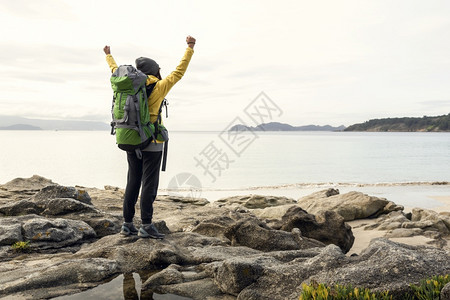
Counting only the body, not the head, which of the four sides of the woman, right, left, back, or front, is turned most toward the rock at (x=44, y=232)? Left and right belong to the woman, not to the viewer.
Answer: left

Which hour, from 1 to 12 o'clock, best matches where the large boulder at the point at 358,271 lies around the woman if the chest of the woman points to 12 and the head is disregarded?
The large boulder is roughly at 3 o'clock from the woman.

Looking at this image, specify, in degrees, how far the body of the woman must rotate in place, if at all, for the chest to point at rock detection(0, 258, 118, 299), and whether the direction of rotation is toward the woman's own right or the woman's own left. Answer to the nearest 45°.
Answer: approximately 180°

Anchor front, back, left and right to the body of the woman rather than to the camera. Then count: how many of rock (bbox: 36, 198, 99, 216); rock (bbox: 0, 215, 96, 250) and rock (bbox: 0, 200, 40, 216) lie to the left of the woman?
3

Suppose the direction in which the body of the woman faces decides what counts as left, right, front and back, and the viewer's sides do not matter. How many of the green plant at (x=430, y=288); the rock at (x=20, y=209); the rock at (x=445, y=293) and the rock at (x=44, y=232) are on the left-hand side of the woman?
2

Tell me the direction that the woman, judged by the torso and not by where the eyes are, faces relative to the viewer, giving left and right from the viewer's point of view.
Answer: facing away from the viewer and to the right of the viewer

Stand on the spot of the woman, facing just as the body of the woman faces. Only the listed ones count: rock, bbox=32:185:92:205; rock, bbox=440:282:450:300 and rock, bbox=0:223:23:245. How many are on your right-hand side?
1

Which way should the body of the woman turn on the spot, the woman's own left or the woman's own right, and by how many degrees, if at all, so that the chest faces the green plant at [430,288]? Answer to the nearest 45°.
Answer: approximately 90° to the woman's own right

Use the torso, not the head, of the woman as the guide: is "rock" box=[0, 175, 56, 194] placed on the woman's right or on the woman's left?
on the woman's left

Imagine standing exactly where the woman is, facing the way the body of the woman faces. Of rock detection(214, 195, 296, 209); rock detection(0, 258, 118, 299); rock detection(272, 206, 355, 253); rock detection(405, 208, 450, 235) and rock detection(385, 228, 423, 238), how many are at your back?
1

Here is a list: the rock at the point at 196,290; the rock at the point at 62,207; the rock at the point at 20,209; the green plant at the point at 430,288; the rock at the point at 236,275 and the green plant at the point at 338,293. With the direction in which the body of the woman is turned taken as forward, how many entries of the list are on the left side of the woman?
2

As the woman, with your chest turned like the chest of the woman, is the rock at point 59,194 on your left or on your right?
on your left

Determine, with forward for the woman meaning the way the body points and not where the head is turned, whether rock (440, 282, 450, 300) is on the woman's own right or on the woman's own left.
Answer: on the woman's own right

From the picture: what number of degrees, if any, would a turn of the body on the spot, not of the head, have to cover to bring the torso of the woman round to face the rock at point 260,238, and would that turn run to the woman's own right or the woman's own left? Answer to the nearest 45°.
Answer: approximately 45° to the woman's own right

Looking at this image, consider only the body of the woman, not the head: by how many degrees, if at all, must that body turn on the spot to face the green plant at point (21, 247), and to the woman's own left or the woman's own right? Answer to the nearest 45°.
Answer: approximately 135° to the woman's own left
